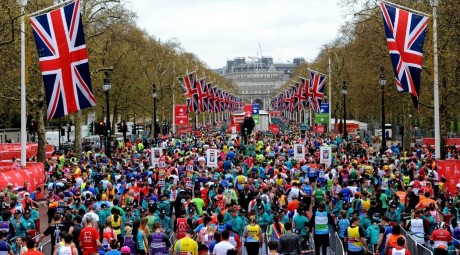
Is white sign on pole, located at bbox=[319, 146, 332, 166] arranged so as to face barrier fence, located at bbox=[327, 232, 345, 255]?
yes

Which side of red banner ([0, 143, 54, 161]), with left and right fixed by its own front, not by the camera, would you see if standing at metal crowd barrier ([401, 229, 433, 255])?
front

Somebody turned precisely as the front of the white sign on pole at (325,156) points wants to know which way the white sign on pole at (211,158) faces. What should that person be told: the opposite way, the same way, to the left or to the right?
the same way

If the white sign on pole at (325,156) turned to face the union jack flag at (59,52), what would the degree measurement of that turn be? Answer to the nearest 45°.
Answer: approximately 45° to its right

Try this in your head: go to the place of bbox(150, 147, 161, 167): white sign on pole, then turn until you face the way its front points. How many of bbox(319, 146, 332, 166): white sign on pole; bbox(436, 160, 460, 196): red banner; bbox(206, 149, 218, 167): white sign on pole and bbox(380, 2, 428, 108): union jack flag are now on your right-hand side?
0

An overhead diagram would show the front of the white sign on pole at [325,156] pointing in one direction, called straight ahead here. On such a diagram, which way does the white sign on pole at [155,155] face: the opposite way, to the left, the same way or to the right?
the same way

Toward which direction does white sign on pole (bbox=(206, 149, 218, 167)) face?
toward the camera

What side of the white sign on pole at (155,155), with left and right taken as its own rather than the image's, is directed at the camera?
front

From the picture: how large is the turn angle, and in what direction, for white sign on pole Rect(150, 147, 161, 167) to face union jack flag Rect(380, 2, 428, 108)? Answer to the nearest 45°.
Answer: approximately 45° to its left

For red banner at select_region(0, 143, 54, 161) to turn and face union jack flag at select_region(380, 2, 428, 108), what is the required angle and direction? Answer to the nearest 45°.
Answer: approximately 45° to its left

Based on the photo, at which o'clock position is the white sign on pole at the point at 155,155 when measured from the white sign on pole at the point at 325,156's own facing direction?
the white sign on pole at the point at 155,155 is roughly at 3 o'clock from the white sign on pole at the point at 325,156.

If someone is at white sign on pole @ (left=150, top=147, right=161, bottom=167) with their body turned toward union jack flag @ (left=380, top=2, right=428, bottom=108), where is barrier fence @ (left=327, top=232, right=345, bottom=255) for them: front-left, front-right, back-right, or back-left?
front-right

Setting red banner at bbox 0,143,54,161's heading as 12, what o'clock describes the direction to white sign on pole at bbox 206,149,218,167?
The white sign on pole is roughly at 11 o'clock from the red banner.

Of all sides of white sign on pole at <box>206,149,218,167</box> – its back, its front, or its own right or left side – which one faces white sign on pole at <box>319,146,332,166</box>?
left

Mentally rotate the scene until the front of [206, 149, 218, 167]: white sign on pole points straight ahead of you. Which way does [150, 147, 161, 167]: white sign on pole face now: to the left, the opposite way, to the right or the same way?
the same way

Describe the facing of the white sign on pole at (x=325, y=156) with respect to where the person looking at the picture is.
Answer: facing the viewer
